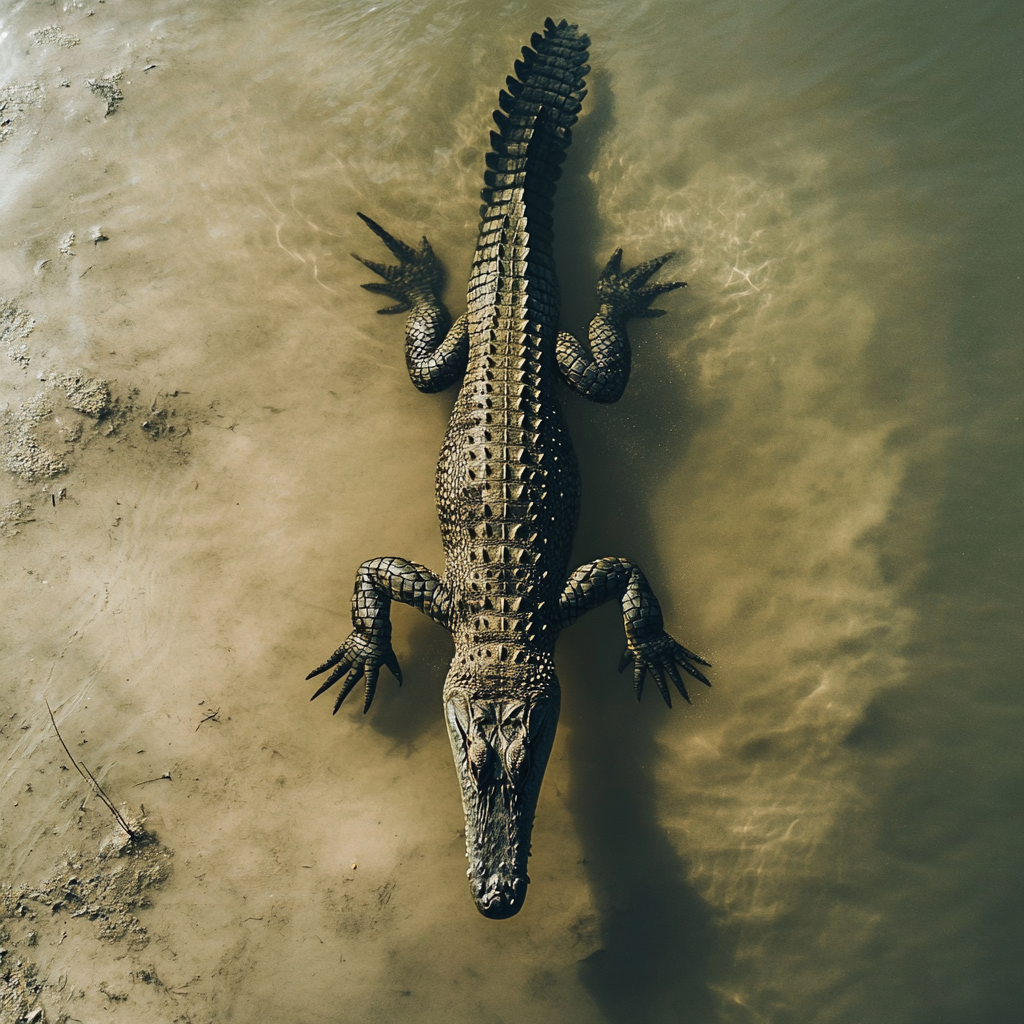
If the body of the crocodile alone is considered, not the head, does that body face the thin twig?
no

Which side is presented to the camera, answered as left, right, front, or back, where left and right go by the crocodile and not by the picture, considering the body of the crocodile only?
front
